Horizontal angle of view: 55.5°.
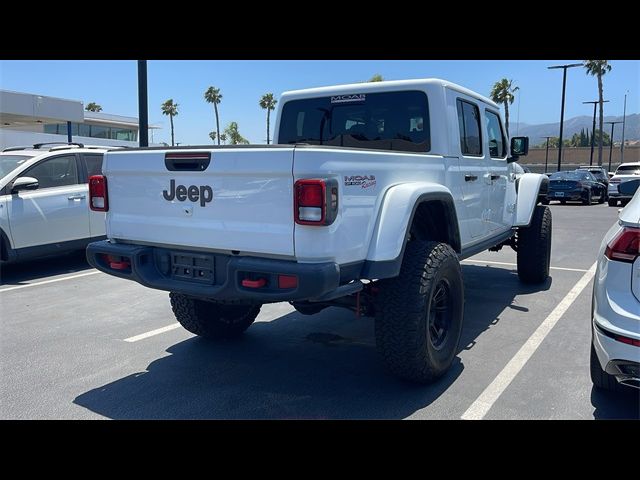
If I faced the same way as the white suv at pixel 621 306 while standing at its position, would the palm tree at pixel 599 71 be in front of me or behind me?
in front

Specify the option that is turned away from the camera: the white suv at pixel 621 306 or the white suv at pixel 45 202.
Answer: the white suv at pixel 621 306

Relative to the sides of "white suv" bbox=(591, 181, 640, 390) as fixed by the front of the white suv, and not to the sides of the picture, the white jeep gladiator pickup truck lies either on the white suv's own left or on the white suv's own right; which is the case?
on the white suv's own left

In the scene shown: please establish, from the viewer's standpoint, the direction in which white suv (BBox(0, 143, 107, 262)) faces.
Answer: facing the viewer and to the left of the viewer

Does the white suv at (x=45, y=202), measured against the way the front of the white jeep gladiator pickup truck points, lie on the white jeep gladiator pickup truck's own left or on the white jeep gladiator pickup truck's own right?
on the white jeep gladiator pickup truck's own left

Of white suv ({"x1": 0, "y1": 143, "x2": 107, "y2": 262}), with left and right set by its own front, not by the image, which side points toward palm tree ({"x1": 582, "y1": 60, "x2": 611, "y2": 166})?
back

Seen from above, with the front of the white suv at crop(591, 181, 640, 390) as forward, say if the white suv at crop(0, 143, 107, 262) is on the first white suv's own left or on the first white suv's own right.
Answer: on the first white suv's own left

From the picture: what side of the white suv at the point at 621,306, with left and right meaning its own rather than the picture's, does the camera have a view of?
back

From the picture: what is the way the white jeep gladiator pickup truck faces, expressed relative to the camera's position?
facing away from the viewer and to the right of the viewer

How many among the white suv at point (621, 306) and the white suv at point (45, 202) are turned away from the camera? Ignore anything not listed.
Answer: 1

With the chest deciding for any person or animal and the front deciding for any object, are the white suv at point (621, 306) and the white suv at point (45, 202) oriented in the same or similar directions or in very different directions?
very different directions

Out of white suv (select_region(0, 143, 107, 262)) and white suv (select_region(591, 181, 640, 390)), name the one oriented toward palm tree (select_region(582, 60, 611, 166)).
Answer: white suv (select_region(591, 181, 640, 390))
